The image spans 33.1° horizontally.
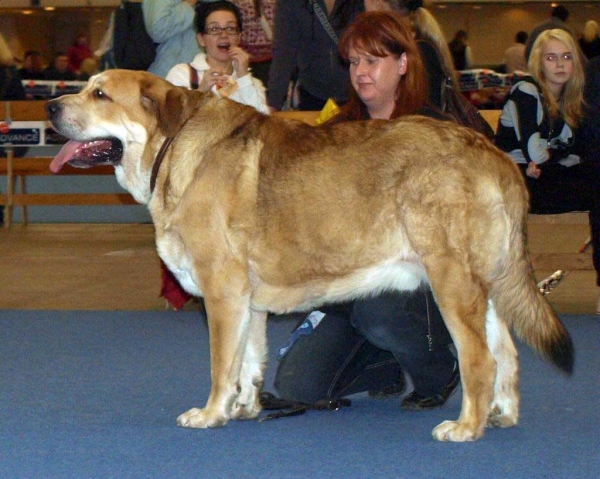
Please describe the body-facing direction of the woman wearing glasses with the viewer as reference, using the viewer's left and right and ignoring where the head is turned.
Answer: facing the viewer

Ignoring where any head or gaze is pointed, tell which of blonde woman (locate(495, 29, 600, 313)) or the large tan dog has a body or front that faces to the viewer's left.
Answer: the large tan dog

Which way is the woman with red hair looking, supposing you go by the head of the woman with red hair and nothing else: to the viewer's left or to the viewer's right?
to the viewer's left

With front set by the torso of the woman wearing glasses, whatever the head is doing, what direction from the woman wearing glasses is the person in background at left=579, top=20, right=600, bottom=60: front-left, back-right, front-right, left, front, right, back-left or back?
back-left

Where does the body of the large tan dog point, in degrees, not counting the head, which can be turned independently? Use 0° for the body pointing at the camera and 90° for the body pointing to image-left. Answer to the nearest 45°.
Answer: approximately 90°

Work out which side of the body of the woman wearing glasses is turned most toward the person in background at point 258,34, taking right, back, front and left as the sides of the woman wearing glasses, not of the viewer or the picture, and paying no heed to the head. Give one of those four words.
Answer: back

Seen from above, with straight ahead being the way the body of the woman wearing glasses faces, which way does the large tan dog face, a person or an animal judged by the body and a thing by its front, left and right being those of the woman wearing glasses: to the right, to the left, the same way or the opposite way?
to the right

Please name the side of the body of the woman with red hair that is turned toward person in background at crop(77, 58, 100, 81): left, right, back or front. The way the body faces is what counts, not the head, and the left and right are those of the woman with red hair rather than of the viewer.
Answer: right

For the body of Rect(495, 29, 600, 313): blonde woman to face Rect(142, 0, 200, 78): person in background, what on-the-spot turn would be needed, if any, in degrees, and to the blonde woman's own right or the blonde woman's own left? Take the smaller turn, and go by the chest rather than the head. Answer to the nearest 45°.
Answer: approximately 135° to the blonde woman's own right

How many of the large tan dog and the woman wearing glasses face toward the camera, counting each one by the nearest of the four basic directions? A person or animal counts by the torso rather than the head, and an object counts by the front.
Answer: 1

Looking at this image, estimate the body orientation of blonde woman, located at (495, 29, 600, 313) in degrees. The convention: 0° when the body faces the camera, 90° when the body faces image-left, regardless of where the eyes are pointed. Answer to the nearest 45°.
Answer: approximately 315°

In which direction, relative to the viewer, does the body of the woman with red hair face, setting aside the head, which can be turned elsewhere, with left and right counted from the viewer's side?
facing the viewer and to the left of the viewer

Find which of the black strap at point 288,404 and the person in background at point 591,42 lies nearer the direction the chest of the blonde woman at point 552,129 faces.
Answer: the black strap
